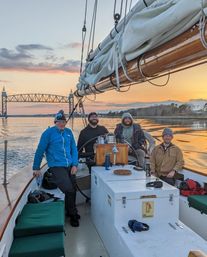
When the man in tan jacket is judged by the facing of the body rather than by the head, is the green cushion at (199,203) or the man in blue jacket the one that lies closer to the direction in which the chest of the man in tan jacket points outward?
the green cushion

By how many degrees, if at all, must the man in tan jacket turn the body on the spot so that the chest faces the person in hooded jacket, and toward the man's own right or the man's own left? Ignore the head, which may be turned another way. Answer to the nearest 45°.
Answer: approximately 135° to the man's own right

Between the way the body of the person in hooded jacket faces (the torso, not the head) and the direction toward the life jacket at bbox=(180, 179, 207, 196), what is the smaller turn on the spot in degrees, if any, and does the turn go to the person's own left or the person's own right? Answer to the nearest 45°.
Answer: approximately 45° to the person's own left

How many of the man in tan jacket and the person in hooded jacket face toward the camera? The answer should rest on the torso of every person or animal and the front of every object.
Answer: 2

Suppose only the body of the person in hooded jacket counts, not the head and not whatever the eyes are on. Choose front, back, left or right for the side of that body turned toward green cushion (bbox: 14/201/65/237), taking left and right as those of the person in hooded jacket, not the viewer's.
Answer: front

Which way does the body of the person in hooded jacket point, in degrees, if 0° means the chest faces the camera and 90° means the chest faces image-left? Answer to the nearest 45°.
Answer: approximately 0°

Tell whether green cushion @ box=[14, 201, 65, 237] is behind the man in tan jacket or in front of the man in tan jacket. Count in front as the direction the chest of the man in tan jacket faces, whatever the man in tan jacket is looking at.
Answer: in front

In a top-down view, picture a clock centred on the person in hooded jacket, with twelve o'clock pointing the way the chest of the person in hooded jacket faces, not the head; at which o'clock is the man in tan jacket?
The man in tan jacket is roughly at 11 o'clock from the person in hooded jacket.
